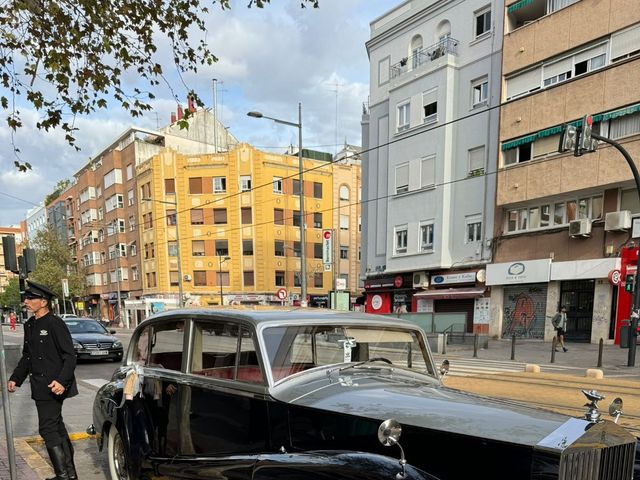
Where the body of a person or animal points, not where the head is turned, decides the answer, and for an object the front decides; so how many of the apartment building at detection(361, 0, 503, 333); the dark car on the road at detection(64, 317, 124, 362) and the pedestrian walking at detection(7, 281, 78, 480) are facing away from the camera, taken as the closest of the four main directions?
0

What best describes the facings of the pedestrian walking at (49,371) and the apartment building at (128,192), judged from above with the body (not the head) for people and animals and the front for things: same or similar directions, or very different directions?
same or similar directions

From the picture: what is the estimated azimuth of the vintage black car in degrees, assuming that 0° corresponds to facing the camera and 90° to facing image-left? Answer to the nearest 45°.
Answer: approximately 315°

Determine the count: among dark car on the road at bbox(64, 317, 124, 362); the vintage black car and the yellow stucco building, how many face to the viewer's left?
0

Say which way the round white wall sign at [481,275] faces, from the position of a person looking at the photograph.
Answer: facing the viewer and to the left of the viewer

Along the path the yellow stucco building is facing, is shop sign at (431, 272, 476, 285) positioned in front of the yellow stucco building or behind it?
in front

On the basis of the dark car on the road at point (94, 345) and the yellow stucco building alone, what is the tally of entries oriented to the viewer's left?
0
